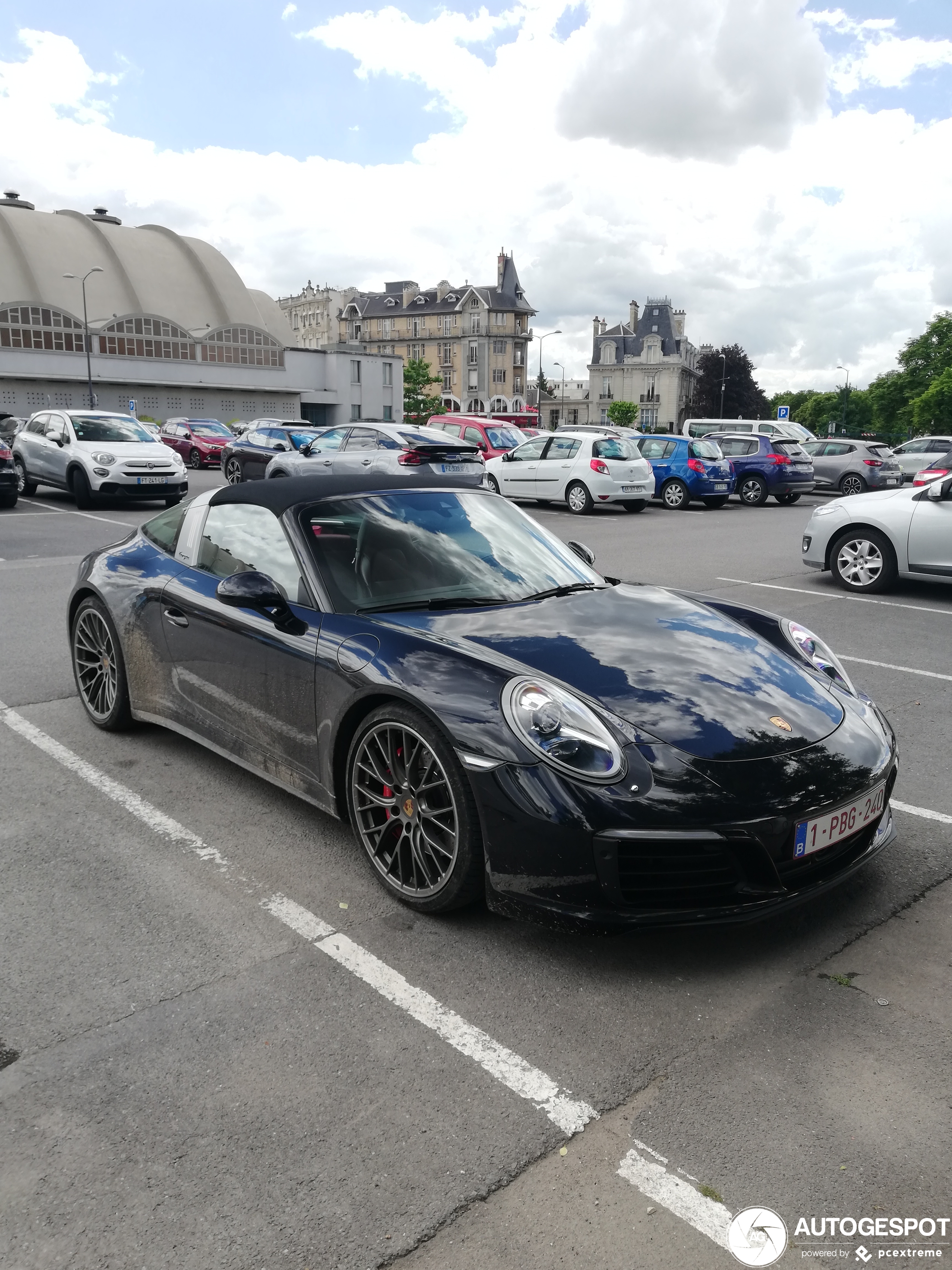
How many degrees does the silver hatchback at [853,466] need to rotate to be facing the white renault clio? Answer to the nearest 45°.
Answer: approximately 90° to its left

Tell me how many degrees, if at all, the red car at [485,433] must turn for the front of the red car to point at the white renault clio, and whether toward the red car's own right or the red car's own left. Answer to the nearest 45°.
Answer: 0° — it already faces it

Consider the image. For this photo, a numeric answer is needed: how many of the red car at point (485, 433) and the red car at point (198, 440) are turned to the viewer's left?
0

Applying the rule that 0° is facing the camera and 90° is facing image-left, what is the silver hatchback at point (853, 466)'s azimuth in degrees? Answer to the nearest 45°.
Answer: approximately 135°

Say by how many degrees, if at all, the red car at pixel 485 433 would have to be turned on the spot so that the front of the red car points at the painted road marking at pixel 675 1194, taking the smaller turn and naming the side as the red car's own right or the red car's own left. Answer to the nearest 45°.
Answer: approximately 45° to the red car's own right

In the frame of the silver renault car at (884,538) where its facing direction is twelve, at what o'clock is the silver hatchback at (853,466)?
The silver hatchback is roughly at 3 o'clock from the silver renault car.

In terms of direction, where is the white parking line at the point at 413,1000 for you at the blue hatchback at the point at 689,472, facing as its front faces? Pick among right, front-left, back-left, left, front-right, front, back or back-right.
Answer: back-left

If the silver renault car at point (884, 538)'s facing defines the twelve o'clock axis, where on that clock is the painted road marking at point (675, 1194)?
The painted road marking is roughly at 9 o'clock from the silver renault car.

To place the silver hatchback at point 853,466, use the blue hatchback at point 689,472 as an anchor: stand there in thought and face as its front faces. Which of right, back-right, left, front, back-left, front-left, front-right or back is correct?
right

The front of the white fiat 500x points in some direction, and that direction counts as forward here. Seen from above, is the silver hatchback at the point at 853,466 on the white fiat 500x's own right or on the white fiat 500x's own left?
on the white fiat 500x's own left

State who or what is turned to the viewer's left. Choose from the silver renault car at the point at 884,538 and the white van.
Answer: the silver renault car

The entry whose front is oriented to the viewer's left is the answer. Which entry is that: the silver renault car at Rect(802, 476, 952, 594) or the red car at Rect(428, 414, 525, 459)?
the silver renault car

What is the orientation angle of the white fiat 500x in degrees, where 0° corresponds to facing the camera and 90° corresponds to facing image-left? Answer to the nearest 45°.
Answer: approximately 315°

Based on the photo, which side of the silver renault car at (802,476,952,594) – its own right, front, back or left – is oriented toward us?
left

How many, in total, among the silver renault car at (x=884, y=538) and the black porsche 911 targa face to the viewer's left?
1
